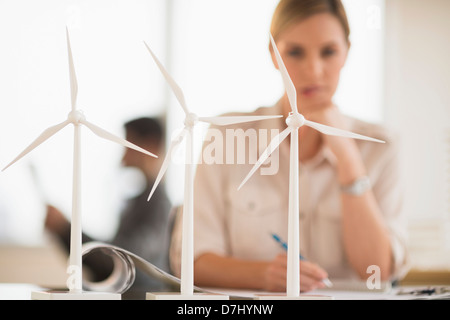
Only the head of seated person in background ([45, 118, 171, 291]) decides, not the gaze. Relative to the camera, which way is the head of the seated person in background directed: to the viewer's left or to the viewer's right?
to the viewer's left

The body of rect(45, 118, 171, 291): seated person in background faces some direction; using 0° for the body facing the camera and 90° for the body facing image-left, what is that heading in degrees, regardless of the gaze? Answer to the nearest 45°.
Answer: approximately 90°

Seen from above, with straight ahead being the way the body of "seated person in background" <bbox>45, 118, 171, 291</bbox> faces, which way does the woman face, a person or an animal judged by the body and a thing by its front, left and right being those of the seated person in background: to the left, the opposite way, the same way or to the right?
to the left

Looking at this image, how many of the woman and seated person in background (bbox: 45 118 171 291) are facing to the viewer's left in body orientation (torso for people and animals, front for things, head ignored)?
1

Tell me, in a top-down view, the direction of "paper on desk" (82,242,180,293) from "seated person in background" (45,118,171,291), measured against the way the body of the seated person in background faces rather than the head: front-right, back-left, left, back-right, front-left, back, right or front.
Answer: left

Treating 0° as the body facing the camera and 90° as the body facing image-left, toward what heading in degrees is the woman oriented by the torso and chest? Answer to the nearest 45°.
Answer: approximately 0°
